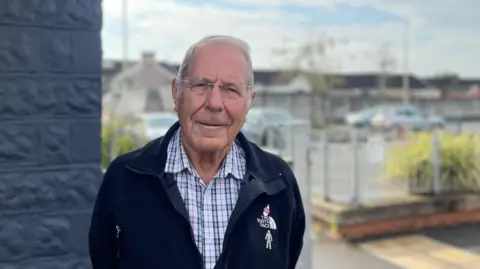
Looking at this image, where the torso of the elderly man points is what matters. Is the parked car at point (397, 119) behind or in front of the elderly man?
behind

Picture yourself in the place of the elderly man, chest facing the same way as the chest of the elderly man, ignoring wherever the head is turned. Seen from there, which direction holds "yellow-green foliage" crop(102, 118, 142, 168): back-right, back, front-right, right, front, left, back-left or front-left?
back

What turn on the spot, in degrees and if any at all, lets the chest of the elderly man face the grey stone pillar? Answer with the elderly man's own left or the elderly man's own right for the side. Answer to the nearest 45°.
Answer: approximately 135° to the elderly man's own right

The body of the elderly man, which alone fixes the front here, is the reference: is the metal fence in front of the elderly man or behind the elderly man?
behind

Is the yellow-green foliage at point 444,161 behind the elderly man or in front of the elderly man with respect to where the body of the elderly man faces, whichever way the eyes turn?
behind

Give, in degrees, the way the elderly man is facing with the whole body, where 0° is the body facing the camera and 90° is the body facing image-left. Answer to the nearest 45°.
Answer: approximately 0°
